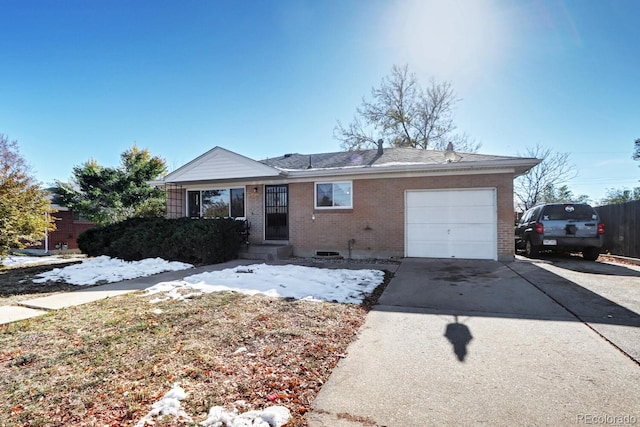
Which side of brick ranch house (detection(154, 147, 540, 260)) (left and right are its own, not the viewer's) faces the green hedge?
right

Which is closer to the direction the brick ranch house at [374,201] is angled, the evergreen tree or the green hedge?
the green hedge

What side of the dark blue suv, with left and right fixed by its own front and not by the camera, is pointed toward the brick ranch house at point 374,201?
left

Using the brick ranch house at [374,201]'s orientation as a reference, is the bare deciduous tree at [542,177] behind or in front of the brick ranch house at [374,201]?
behind

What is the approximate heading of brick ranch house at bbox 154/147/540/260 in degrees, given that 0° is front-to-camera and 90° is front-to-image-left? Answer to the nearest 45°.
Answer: approximately 0°

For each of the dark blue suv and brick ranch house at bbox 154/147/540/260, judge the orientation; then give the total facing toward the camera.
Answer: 1

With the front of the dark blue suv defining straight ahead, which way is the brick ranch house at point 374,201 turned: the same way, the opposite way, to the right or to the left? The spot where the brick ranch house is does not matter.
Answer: the opposite way

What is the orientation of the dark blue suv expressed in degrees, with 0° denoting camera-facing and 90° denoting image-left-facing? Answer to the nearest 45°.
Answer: approximately 135°

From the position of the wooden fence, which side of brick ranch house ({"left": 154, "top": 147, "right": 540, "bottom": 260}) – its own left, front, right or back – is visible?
left
